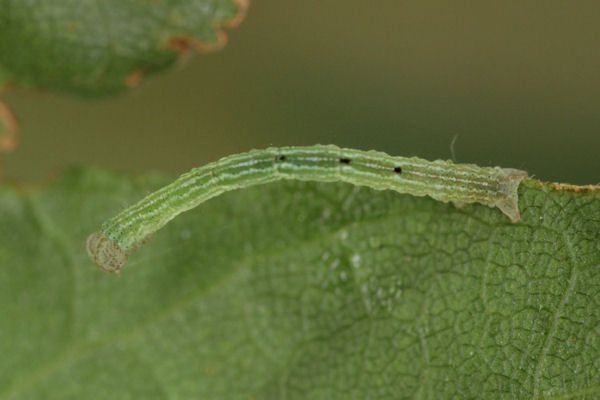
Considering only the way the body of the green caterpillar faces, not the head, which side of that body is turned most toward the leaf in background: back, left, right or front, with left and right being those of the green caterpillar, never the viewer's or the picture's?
front

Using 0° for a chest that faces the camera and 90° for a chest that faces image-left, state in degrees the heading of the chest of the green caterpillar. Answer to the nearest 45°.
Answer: approximately 90°
